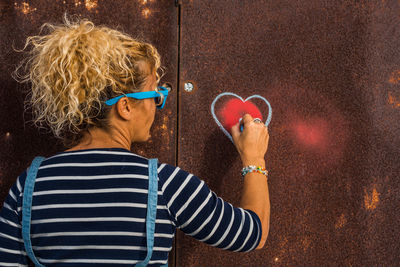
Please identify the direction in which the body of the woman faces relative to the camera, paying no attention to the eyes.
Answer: away from the camera

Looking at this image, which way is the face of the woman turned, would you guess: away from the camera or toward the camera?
away from the camera
